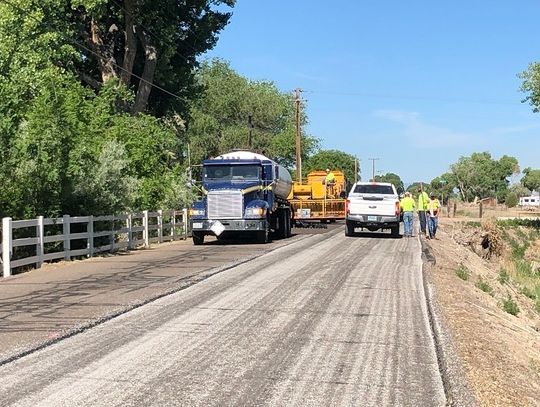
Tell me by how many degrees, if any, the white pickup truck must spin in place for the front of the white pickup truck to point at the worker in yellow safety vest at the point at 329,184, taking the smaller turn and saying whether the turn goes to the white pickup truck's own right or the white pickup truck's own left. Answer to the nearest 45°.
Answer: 0° — it already faces them

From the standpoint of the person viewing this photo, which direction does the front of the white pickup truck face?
facing away from the viewer

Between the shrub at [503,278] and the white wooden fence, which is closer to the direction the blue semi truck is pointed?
the white wooden fence

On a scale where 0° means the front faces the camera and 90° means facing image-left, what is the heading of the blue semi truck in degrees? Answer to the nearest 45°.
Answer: approximately 0°
